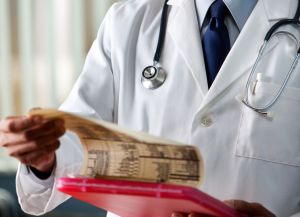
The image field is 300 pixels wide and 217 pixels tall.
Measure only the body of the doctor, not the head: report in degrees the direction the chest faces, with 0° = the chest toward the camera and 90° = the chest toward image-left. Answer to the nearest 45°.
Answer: approximately 0°
